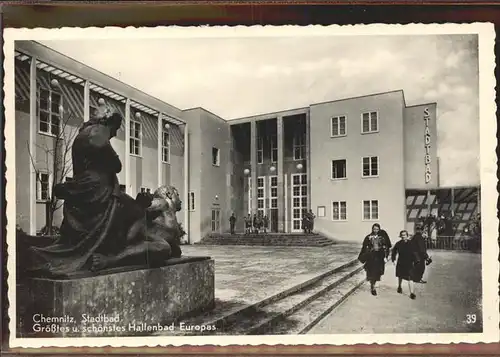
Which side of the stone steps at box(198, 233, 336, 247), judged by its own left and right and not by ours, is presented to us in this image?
front

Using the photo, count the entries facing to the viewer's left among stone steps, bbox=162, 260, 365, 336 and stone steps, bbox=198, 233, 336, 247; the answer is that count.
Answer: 0

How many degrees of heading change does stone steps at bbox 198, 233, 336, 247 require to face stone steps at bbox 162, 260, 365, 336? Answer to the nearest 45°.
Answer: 0° — it already faces it

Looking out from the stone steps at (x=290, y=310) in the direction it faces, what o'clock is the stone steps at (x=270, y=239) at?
the stone steps at (x=270, y=239) is roughly at 7 o'clock from the stone steps at (x=290, y=310).

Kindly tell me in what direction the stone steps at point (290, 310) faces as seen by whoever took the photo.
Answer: facing the viewer and to the right of the viewer
